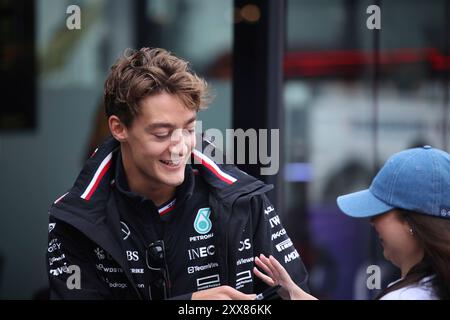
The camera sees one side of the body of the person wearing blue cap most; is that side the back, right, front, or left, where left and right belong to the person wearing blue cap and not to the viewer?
left

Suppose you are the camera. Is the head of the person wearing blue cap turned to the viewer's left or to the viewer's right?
to the viewer's left
